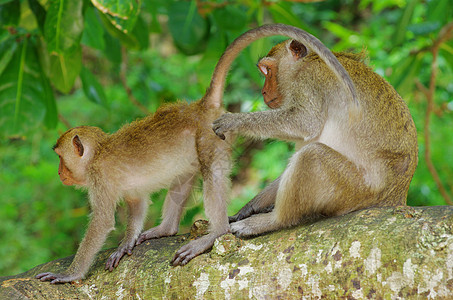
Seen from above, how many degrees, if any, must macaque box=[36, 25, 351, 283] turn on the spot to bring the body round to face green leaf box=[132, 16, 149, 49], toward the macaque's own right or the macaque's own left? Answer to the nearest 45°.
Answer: approximately 90° to the macaque's own right

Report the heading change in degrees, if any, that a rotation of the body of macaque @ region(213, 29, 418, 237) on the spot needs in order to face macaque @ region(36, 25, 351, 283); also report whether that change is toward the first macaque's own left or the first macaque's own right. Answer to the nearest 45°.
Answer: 0° — it already faces it

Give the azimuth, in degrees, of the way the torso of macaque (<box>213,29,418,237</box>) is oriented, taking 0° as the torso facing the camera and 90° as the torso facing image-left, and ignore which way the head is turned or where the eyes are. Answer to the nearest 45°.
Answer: approximately 90°

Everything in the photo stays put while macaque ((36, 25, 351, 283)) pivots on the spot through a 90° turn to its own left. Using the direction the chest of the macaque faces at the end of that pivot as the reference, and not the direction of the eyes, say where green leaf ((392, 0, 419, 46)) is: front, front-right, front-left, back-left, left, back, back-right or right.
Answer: back-left

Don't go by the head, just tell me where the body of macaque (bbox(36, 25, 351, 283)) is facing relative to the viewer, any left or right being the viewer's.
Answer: facing to the left of the viewer

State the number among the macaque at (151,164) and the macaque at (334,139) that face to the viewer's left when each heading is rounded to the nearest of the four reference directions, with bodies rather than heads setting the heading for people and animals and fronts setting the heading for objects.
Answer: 2

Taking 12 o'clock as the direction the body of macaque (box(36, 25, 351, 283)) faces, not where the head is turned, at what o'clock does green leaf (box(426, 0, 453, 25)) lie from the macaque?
The green leaf is roughly at 5 o'clock from the macaque.
